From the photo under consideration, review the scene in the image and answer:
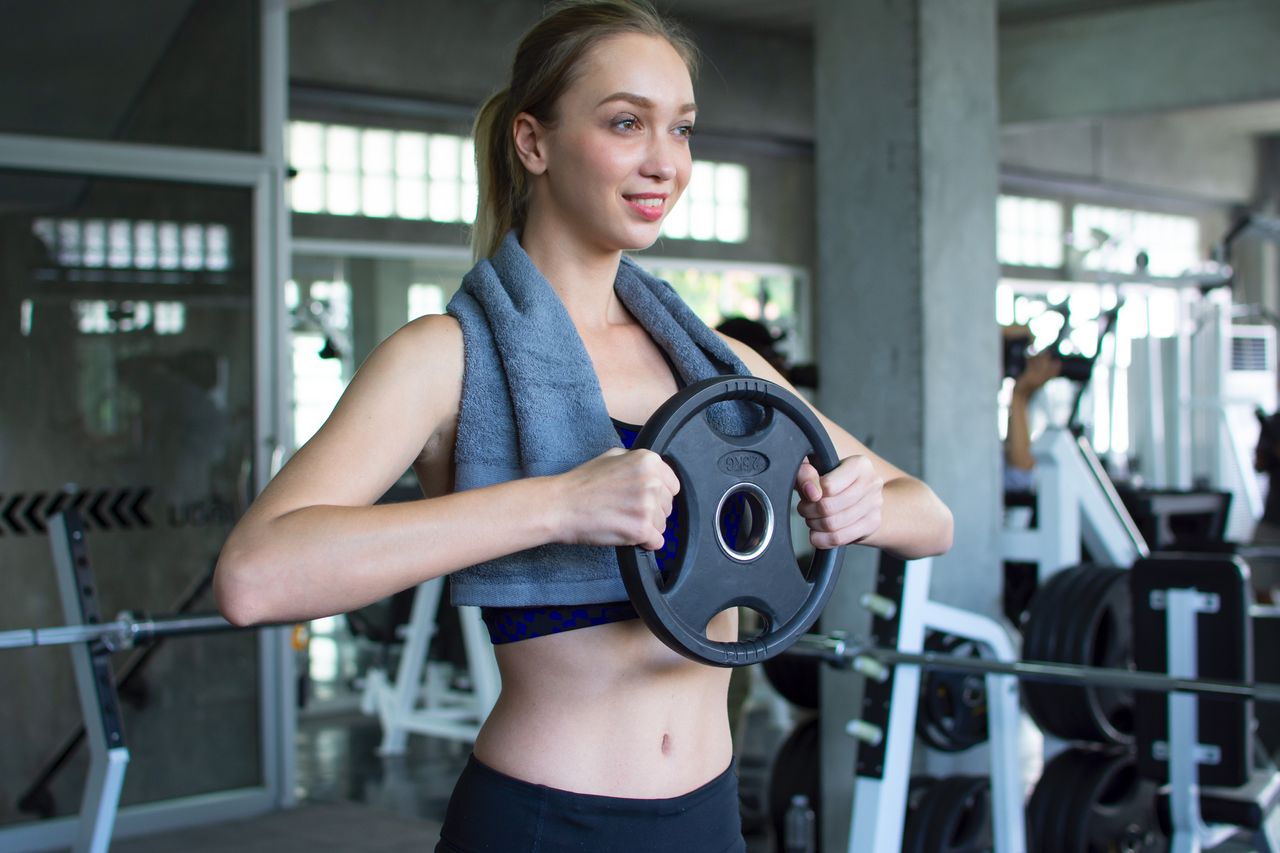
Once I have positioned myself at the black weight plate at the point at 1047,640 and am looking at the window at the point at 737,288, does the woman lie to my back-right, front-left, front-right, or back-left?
back-left

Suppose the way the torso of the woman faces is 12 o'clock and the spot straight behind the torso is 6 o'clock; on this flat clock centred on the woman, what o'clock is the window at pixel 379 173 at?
The window is roughly at 7 o'clock from the woman.

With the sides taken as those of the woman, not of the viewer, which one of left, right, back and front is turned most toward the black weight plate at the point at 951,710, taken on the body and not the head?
left

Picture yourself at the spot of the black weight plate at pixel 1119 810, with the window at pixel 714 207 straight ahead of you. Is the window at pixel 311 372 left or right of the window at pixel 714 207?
left

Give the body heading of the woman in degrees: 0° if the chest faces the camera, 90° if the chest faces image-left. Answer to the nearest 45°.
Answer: approximately 315°

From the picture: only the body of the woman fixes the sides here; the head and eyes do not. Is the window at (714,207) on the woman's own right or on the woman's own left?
on the woman's own left

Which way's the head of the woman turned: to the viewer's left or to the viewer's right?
to the viewer's right

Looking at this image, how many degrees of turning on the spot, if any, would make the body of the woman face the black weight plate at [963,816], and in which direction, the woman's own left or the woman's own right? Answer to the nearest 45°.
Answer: approximately 90° to the woman's own left

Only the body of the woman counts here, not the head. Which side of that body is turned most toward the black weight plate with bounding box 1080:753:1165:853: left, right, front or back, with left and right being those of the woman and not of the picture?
left
